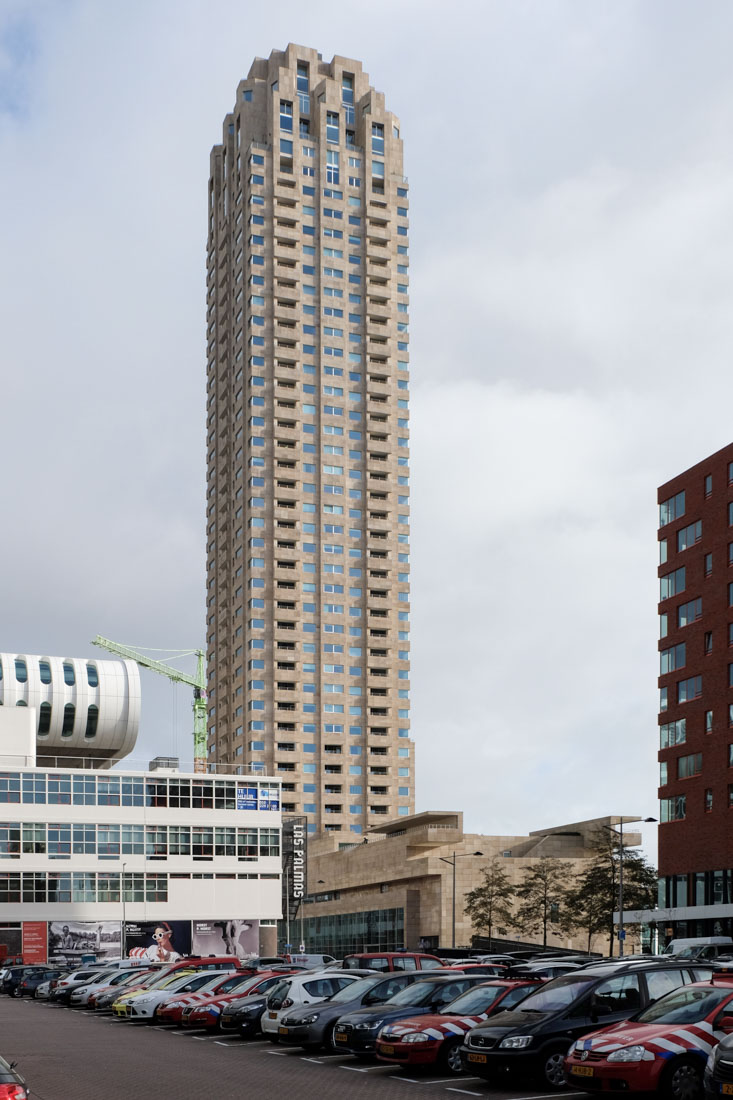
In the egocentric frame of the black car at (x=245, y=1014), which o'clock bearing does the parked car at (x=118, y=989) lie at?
The parked car is roughly at 4 o'clock from the black car.

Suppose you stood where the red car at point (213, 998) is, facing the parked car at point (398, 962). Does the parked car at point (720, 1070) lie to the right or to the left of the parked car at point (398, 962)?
right

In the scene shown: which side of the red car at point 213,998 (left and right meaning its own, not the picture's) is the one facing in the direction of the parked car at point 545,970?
left

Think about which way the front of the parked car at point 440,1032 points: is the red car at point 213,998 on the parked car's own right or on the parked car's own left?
on the parked car's own right

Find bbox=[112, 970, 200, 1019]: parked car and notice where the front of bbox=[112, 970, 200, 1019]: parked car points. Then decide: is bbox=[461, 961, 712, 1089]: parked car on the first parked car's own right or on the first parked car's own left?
on the first parked car's own left
